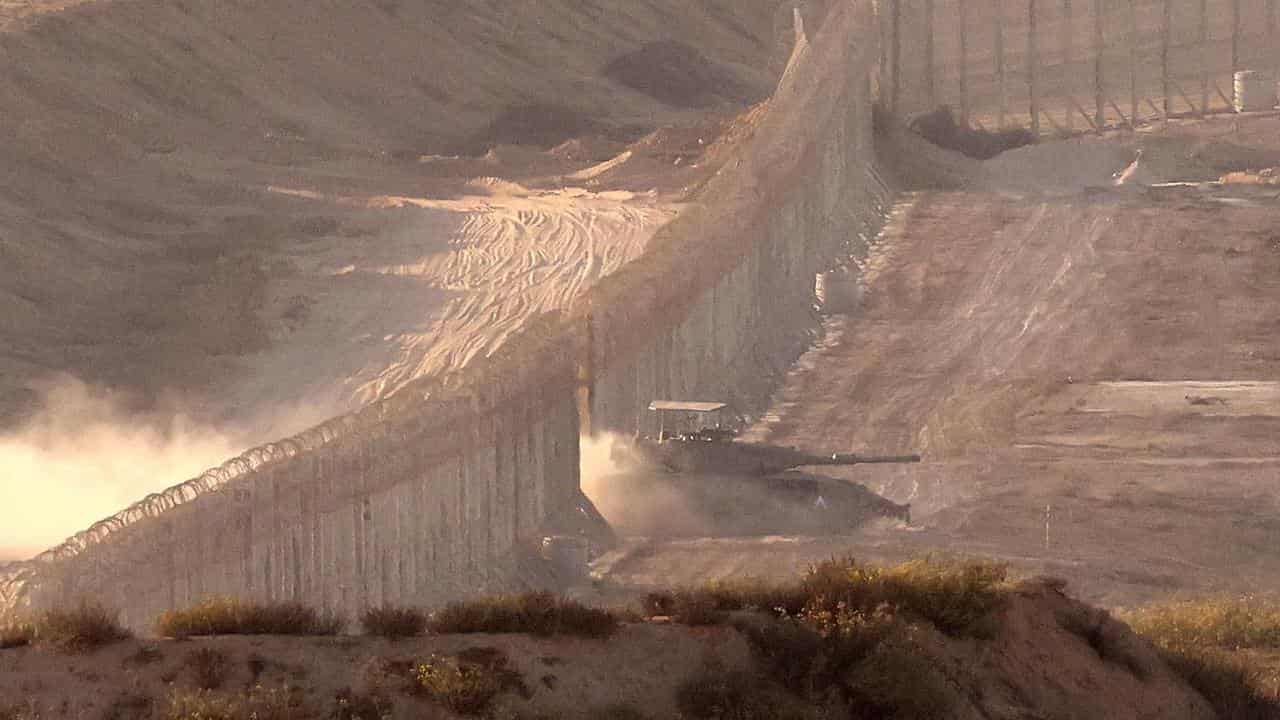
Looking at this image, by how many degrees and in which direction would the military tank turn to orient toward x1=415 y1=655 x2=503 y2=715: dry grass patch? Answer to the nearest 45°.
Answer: approximately 90° to its right

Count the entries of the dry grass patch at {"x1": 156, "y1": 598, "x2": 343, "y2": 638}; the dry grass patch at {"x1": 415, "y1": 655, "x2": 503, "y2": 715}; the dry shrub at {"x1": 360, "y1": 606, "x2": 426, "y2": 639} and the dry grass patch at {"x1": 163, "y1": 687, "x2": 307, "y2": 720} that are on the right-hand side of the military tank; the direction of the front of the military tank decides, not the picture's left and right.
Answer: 4

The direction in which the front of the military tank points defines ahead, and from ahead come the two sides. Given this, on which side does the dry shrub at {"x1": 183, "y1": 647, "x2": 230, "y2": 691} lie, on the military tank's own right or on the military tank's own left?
on the military tank's own right

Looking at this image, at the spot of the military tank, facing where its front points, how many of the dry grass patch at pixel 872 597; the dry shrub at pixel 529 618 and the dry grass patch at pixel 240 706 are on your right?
3

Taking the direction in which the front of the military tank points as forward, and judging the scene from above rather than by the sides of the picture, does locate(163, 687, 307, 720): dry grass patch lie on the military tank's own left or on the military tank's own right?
on the military tank's own right

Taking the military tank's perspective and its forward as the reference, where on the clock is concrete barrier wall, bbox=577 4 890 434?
The concrete barrier wall is roughly at 9 o'clock from the military tank.

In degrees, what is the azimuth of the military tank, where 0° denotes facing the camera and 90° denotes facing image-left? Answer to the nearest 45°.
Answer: approximately 270°

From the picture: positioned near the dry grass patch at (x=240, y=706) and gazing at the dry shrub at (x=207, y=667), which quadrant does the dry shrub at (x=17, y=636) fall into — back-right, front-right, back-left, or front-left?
front-left

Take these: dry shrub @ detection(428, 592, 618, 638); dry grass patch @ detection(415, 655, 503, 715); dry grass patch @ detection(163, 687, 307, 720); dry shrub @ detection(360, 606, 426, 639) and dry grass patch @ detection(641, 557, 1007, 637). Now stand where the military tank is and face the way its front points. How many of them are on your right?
5

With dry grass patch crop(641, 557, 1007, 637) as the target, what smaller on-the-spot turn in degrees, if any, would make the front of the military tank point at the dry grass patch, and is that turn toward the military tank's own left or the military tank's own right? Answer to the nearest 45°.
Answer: approximately 90° to the military tank's own right

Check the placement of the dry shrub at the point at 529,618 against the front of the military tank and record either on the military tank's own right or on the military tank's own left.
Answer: on the military tank's own right

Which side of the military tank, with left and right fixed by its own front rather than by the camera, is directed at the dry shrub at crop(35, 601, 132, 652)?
right

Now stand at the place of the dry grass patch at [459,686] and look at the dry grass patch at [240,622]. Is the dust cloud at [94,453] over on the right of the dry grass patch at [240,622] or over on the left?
right
